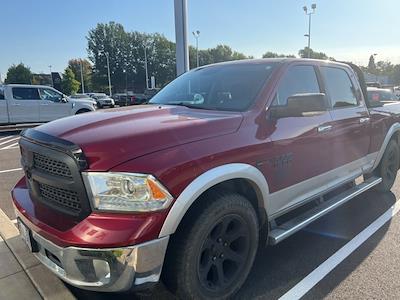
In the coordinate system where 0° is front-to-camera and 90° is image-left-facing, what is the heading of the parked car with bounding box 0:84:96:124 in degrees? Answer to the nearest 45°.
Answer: approximately 270°

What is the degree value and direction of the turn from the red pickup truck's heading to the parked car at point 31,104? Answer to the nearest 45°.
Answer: approximately 90° to its right

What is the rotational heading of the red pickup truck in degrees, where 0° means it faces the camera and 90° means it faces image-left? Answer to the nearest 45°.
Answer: approximately 45°

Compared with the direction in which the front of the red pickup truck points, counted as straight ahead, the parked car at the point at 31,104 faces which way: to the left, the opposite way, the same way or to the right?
the opposite way

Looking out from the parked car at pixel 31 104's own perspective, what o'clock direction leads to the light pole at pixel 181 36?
The light pole is roughly at 2 o'clock from the parked car.

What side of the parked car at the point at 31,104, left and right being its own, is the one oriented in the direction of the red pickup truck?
right

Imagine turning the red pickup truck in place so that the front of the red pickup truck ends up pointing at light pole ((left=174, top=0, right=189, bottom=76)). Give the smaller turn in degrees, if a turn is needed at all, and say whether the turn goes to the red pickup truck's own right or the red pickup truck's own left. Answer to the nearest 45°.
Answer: approximately 135° to the red pickup truck's own right

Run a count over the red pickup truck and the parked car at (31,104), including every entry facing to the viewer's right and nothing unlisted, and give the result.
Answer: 1
